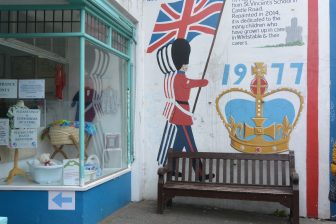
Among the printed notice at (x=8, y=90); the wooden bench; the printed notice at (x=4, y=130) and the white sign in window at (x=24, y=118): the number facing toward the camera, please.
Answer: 4

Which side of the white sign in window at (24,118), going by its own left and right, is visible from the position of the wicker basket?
left

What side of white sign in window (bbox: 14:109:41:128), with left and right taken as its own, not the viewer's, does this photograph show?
front

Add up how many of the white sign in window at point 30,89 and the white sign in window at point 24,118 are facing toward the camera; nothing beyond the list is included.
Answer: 2

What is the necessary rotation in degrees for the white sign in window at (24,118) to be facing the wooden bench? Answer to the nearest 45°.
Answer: approximately 90° to its left

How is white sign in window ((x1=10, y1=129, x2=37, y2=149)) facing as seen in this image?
toward the camera

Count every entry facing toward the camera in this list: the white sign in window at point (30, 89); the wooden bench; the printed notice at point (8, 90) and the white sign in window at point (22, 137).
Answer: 4

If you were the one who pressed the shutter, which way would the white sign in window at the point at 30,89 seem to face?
facing the viewer
